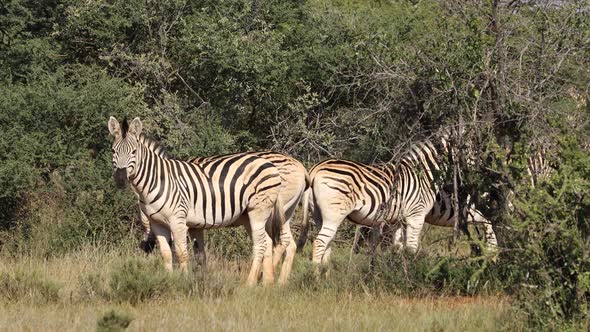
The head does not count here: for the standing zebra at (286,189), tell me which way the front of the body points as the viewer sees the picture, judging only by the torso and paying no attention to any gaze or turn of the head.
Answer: to the viewer's left

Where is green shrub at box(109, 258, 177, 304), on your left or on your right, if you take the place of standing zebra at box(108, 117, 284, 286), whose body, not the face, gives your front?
on your left

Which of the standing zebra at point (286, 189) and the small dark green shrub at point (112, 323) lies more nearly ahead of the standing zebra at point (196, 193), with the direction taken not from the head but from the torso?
the small dark green shrub

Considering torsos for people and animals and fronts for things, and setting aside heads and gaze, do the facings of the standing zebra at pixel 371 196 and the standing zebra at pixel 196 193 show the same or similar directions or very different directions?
very different directions

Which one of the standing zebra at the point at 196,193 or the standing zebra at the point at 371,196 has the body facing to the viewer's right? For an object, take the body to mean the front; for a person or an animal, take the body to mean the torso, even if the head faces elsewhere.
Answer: the standing zebra at the point at 371,196

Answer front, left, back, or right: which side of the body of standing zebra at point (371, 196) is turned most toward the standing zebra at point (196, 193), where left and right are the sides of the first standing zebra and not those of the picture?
back

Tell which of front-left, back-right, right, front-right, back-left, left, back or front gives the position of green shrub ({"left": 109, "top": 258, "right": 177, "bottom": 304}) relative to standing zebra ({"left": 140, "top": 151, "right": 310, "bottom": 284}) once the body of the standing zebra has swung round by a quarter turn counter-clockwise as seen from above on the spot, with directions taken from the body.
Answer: front-right

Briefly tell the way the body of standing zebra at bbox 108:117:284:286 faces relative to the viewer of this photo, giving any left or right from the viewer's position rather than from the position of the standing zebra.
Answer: facing to the left of the viewer

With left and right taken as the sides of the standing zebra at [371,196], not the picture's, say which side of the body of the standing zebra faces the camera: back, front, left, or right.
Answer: right

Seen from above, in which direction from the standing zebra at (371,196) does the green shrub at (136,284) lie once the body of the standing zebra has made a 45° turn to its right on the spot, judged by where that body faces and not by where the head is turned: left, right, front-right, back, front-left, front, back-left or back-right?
right
